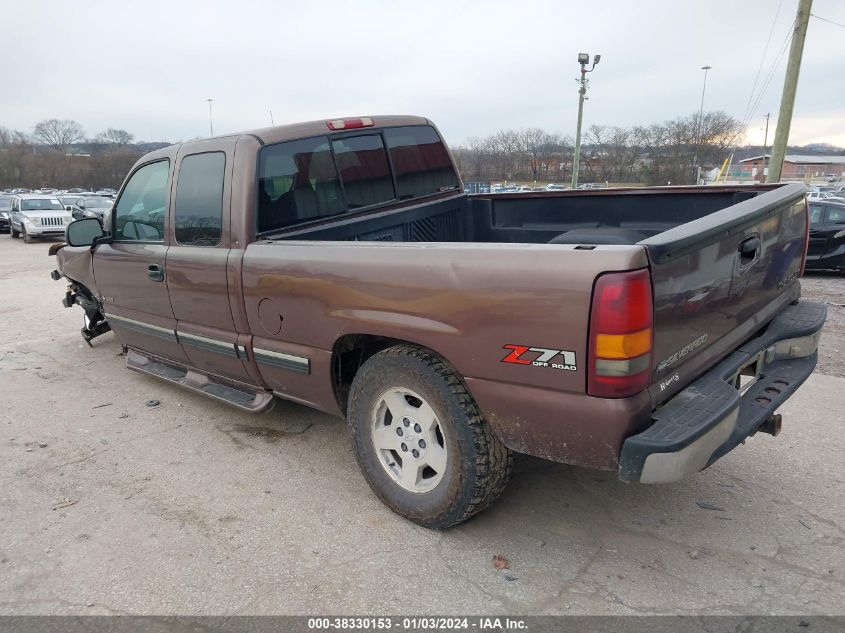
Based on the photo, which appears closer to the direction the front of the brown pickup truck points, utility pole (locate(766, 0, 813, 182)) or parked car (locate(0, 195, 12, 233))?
the parked car

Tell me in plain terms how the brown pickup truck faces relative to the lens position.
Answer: facing away from the viewer and to the left of the viewer

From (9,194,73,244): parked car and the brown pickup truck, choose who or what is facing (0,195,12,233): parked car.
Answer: the brown pickup truck

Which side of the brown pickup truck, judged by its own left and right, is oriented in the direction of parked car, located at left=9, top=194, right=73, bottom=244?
front

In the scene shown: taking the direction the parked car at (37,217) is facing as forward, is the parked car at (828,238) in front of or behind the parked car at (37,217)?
in front

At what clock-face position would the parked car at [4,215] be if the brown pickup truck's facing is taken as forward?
The parked car is roughly at 12 o'clock from the brown pickup truck.

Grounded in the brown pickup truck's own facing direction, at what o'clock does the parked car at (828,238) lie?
The parked car is roughly at 3 o'clock from the brown pickup truck.

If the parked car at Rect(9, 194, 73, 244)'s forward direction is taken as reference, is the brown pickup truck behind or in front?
in front
